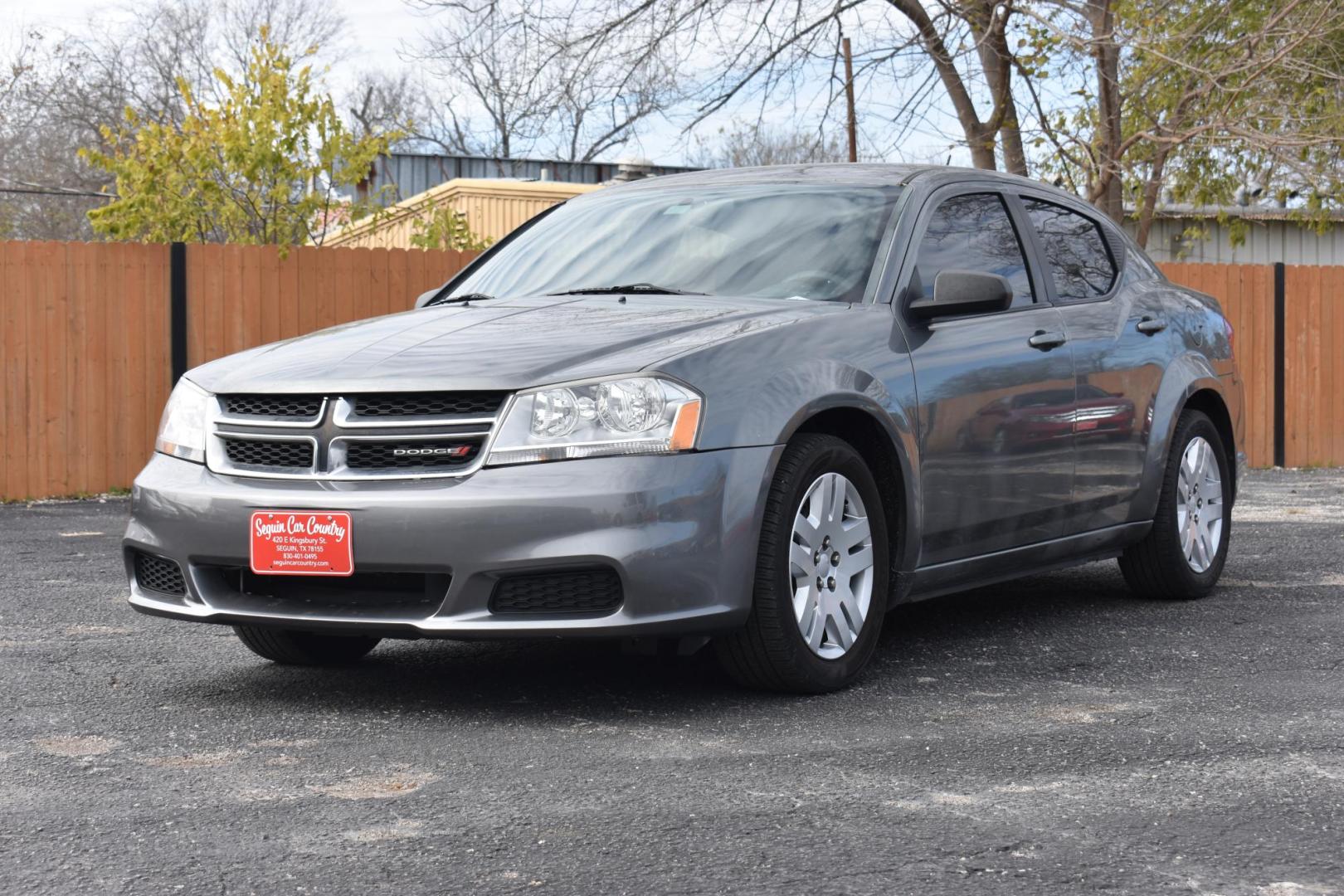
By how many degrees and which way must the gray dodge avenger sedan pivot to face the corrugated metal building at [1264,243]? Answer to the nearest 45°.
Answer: approximately 135° to its right

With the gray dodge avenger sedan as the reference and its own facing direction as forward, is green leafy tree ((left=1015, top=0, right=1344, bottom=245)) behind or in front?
behind

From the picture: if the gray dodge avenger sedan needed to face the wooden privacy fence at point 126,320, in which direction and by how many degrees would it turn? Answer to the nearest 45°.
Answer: approximately 90° to its right

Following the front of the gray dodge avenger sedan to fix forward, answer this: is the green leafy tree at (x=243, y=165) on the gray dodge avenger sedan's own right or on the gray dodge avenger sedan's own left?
on the gray dodge avenger sedan's own right

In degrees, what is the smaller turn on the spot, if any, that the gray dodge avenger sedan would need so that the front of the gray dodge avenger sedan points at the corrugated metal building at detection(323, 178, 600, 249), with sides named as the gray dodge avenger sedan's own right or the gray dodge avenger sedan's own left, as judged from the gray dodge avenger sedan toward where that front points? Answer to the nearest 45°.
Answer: approximately 135° to the gray dodge avenger sedan's own right

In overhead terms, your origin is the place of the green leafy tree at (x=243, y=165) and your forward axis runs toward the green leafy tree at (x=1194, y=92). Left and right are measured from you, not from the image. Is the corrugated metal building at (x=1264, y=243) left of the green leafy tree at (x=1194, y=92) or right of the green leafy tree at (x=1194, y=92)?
left

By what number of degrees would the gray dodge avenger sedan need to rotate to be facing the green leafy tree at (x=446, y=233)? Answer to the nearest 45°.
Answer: approximately 135° to its right

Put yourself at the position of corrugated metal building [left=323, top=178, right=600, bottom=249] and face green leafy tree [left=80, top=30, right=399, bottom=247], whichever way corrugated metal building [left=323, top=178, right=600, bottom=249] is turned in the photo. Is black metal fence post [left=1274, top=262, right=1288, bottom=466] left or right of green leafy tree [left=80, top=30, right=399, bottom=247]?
left

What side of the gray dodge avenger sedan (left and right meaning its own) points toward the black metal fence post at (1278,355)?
back

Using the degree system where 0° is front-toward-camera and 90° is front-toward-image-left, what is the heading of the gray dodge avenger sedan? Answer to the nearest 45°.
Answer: approximately 45°
